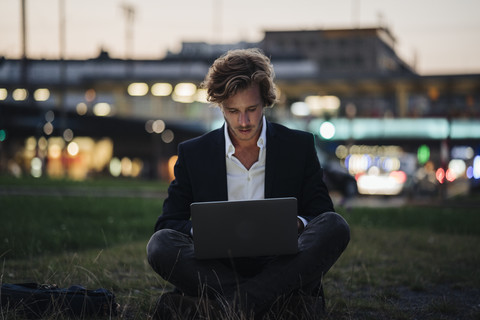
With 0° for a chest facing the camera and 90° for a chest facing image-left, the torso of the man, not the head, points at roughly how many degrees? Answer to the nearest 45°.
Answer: approximately 0°

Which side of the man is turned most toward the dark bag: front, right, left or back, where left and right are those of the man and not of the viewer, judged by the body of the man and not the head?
right
